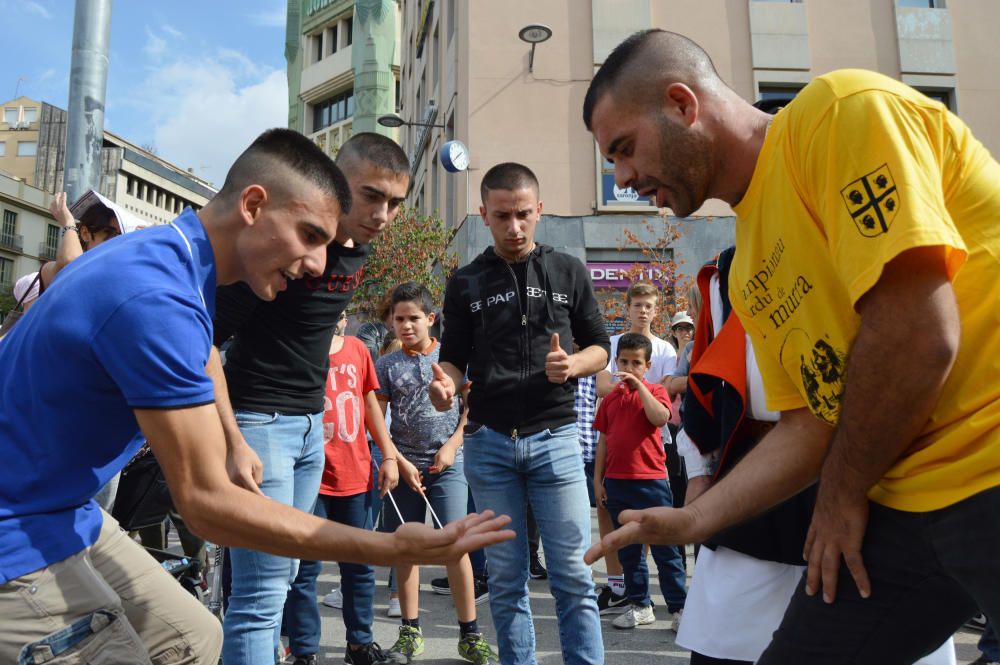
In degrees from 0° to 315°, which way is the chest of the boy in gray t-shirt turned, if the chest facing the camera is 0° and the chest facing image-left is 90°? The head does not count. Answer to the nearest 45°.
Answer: approximately 0°

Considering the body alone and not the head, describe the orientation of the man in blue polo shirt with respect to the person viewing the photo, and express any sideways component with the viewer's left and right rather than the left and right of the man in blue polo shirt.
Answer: facing to the right of the viewer

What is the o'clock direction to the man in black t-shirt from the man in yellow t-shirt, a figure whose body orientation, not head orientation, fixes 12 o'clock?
The man in black t-shirt is roughly at 1 o'clock from the man in yellow t-shirt.

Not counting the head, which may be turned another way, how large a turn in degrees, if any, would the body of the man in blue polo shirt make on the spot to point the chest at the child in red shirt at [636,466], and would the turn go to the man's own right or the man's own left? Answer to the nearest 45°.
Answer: approximately 45° to the man's own left

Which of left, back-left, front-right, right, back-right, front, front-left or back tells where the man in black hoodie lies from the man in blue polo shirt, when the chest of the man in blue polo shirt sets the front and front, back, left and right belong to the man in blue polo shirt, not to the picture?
front-left

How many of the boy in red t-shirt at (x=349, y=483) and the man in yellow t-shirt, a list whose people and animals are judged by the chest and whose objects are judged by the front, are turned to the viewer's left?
1

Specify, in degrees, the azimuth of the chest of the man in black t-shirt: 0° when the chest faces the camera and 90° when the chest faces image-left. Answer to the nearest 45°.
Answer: approximately 315°

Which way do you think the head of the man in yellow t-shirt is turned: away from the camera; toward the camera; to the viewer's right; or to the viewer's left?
to the viewer's left

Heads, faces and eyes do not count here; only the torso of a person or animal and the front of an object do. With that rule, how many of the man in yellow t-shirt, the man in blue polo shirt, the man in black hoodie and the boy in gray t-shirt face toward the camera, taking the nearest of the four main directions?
2

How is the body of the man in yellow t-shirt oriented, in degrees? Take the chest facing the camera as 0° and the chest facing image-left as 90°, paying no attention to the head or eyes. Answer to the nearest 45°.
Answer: approximately 90°

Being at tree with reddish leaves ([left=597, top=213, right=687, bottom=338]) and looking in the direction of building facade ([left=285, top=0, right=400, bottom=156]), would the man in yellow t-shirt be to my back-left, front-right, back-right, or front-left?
back-left
